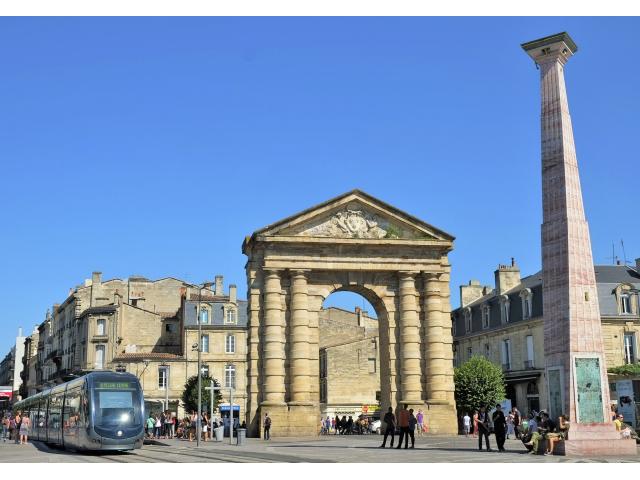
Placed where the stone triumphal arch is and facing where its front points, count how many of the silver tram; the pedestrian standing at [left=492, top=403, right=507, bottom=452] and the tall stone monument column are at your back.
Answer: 0

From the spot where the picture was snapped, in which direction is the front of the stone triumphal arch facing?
facing the viewer

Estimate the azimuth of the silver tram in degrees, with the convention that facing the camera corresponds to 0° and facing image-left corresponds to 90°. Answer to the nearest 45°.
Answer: approximately 315°

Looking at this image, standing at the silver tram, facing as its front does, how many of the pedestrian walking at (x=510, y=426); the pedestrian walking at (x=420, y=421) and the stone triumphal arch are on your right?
0

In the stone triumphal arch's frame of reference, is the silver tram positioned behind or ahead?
ahead

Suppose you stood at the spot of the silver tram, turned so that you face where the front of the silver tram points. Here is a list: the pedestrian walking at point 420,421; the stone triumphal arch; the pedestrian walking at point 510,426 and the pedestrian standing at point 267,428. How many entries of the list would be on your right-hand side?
0

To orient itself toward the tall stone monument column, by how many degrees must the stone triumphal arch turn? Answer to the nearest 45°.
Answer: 0° — it already faces it

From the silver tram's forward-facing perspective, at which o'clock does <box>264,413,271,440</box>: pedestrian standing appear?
The pedestrian standing is roughly at 9 o'clock from the silver tram.

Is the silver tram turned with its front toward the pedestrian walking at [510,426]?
no

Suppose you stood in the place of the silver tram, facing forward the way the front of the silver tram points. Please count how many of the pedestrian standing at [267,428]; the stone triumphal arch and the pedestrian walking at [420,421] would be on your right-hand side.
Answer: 0

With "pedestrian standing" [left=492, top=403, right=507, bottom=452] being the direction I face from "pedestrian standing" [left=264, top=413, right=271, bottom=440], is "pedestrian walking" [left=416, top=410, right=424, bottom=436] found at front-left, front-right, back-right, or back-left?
front-left

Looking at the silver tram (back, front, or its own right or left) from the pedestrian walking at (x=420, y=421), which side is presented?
left

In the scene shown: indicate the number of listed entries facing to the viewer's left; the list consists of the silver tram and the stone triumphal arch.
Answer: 0
